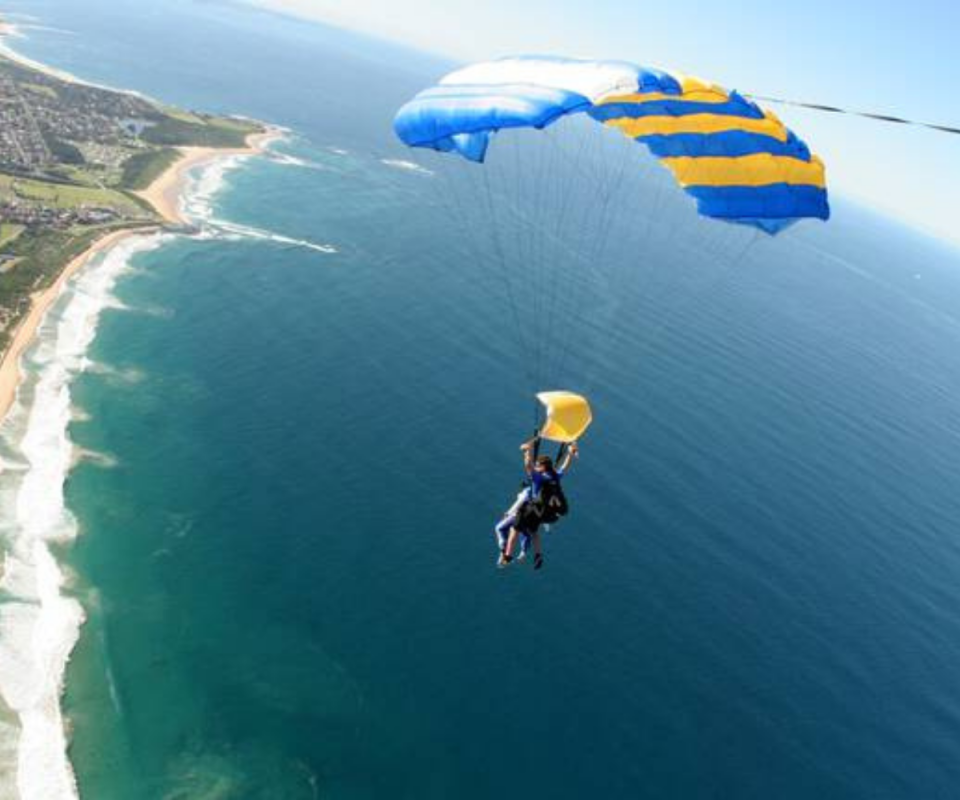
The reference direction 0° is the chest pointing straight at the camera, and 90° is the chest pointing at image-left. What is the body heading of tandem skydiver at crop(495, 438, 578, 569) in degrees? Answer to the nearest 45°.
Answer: approximately 135°
